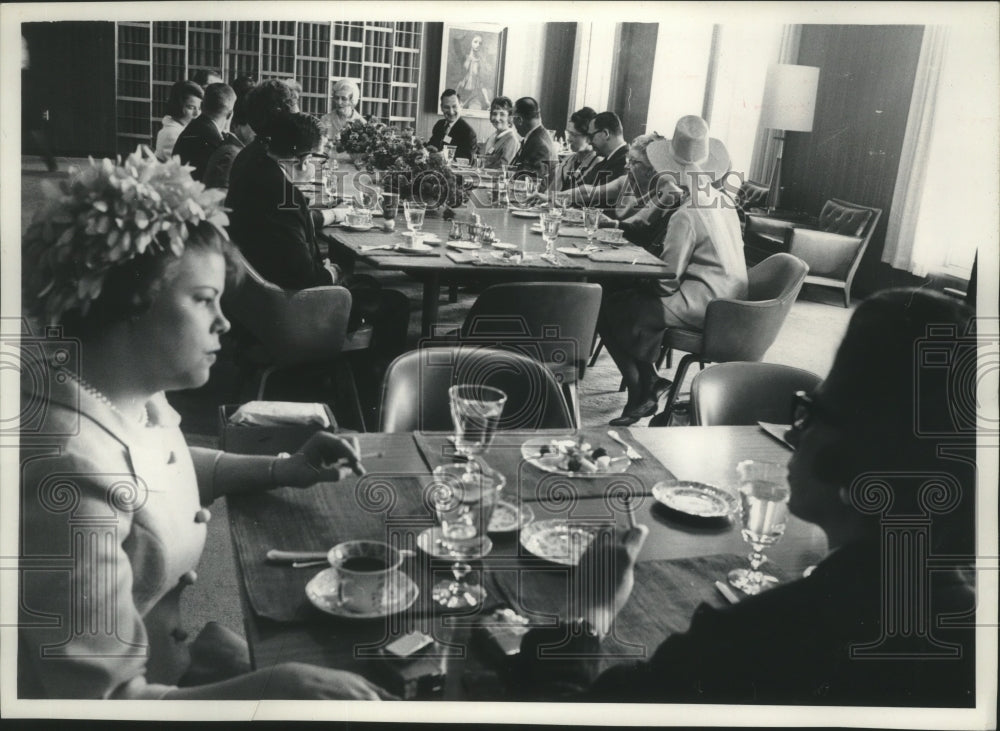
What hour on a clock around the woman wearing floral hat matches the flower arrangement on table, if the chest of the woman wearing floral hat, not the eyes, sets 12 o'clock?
The flower arrangement on table is roughly at 10 o'clock from the woman wearing floral hat.

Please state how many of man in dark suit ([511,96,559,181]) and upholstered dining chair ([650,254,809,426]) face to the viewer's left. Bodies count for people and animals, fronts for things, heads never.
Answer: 2

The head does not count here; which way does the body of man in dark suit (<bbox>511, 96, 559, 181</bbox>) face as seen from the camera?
to the viewer's left

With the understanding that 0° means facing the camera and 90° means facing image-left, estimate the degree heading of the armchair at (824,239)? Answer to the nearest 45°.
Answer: approximately 45°

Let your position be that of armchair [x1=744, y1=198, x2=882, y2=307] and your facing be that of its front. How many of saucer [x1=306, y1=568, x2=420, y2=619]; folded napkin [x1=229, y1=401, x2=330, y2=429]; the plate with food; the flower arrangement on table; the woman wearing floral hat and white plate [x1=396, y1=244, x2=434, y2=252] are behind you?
0

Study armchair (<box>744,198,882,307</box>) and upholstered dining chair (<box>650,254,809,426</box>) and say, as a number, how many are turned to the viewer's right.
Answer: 0

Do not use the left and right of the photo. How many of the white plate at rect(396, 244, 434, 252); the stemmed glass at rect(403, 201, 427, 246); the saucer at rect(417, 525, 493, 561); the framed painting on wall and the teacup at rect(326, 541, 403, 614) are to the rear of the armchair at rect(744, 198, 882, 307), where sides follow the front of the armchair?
0

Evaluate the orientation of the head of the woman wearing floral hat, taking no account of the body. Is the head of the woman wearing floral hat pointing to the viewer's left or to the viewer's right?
to the viewer's right

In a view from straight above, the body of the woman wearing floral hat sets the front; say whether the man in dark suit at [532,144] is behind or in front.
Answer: in front

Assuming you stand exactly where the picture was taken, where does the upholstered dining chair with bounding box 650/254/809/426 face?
facing to the left of the viewer

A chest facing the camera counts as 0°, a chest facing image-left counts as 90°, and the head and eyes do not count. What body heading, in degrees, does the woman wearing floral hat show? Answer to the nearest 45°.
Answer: approximately 270°

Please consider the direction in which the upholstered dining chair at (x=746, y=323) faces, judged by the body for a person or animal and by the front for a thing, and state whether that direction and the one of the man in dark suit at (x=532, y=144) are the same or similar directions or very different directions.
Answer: same or similar directions
